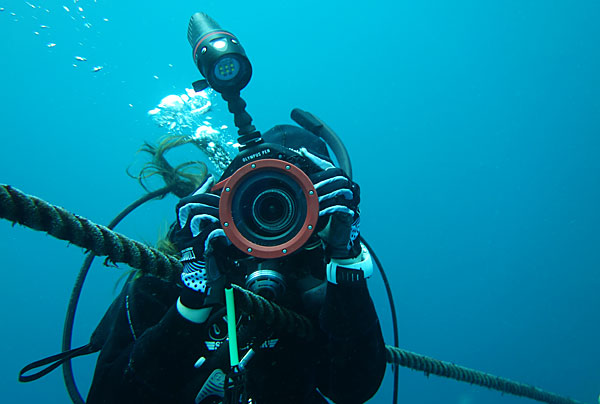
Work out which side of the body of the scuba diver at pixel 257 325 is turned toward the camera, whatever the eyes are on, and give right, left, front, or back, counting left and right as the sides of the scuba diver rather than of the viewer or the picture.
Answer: front

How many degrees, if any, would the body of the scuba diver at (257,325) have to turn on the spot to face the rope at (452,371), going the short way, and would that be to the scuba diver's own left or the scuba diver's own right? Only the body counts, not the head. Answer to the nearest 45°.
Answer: approximately 135° to the scuba diver's own left
